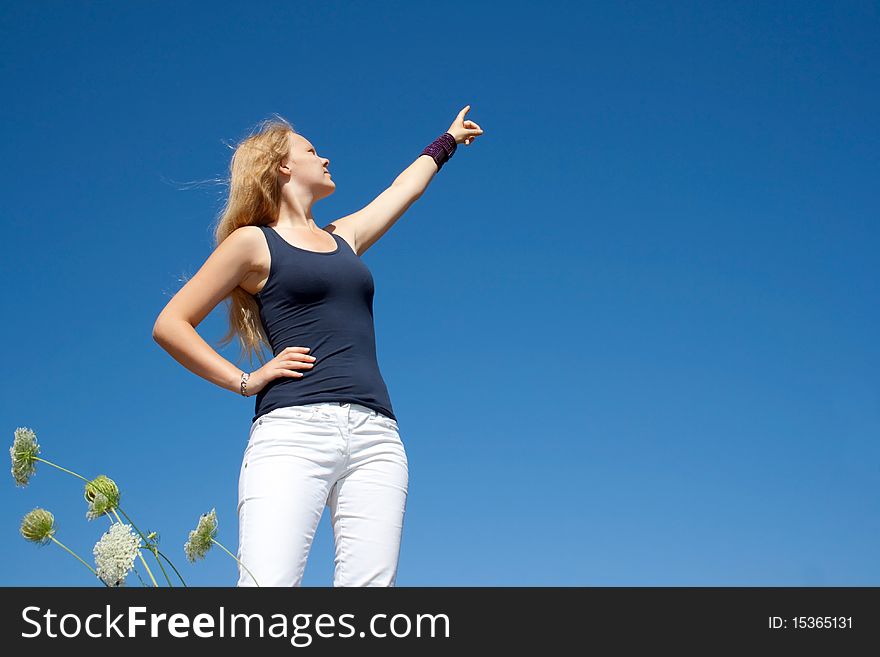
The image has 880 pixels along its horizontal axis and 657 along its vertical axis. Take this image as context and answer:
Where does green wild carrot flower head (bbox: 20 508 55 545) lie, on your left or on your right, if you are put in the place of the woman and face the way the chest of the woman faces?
on your right

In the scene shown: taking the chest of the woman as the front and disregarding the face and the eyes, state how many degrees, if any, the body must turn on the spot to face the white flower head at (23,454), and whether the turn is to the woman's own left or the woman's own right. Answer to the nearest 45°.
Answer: approximately 90° to the woman's own right

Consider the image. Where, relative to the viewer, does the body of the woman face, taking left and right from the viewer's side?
facing the viewer and to the right of the viewer

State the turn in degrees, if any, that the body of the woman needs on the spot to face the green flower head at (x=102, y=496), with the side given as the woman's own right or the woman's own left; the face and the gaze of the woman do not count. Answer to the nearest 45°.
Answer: approximately 90° to the woman's own right

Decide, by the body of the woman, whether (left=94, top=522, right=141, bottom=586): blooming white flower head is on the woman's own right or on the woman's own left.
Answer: on the woman's own right

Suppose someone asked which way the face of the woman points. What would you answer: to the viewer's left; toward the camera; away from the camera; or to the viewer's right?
to the viewer's right
